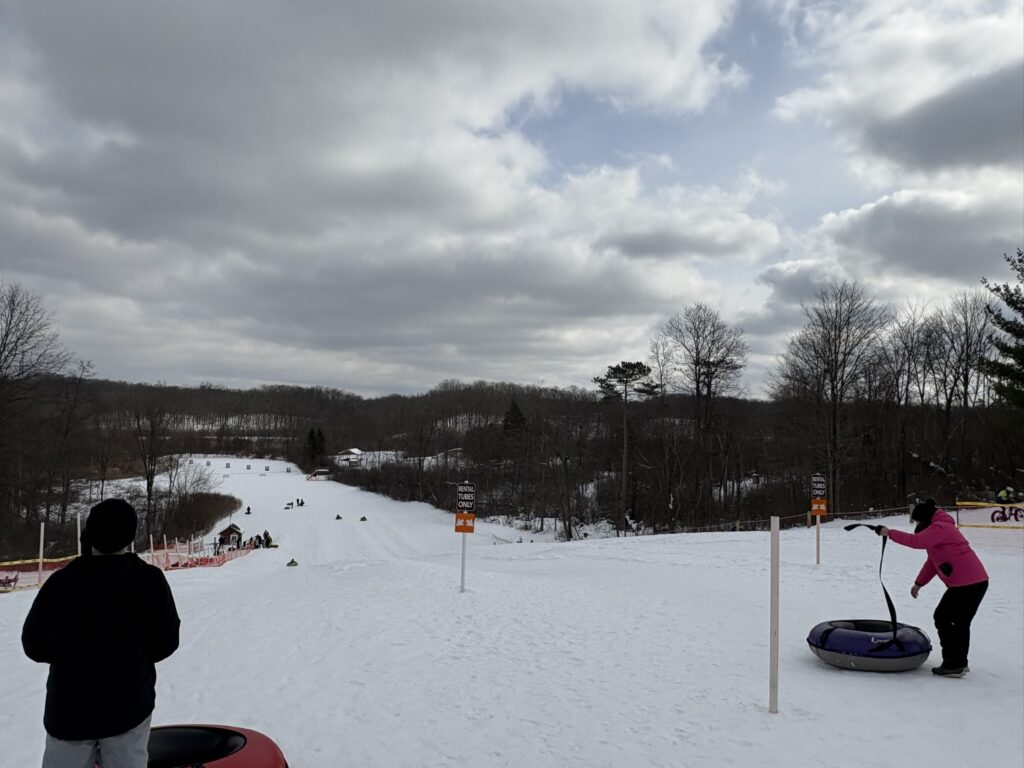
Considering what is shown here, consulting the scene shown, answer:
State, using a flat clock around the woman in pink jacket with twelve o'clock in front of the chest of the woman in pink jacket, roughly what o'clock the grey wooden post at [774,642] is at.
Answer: The grey wooden post is roughly at 10 o'clock from the woman in pink jacket.

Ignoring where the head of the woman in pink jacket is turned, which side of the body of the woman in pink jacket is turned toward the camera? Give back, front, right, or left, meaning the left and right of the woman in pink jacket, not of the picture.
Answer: left

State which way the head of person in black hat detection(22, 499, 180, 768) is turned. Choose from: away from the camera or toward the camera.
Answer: away from the camera

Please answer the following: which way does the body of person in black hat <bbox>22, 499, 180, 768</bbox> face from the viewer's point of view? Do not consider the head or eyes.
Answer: away from the camera

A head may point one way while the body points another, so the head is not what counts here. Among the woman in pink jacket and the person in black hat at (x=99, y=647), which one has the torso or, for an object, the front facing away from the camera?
the person in black hat

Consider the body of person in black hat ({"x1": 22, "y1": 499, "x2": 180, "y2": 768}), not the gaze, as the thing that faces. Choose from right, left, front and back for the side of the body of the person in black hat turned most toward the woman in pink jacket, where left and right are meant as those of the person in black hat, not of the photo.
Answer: right

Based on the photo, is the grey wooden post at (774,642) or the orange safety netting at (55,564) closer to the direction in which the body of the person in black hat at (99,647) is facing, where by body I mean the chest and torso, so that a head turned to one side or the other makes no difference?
the orange safety netting

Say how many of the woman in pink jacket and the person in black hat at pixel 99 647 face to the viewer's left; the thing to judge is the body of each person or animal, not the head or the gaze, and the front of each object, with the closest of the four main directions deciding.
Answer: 1

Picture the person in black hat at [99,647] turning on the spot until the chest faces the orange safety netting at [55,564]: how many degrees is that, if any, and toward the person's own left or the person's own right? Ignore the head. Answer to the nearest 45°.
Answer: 0° — they already face it

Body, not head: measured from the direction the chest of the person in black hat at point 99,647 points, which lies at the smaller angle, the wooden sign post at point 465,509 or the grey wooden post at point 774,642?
the wooden sign post

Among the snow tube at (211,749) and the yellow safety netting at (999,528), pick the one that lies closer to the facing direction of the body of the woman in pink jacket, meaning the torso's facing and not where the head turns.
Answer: the snow tube
